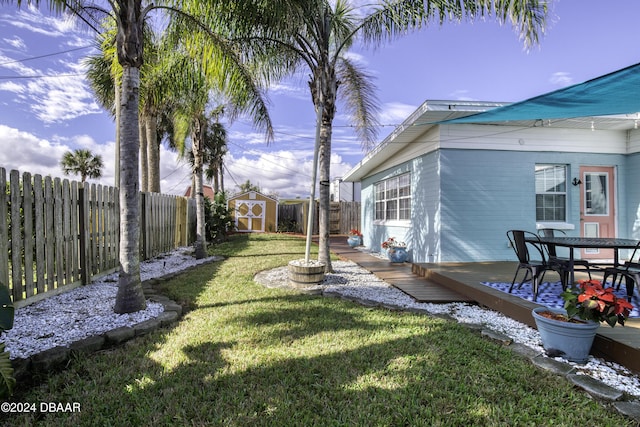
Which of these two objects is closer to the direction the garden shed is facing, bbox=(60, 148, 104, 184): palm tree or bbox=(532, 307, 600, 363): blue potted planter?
the blue potted planter

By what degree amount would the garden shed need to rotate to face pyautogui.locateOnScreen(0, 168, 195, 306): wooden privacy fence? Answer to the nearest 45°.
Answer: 0° — it already faces it

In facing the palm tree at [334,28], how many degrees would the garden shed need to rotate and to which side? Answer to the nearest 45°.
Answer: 0° — it already faces it

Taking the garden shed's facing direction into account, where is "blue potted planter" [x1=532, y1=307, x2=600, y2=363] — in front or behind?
in front

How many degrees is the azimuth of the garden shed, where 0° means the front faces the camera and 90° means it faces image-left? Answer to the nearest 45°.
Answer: approximately 0°

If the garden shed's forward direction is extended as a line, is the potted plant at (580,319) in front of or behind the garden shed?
in front

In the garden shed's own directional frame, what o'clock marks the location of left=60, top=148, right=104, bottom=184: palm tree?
The palm tree is roughly at 4 o'clock from the garden shed.

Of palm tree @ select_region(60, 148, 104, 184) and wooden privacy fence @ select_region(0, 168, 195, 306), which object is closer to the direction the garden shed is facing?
the wooden privacy fence

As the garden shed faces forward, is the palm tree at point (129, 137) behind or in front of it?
in front

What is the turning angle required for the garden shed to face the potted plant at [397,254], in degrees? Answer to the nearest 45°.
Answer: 0° — it already faces it
